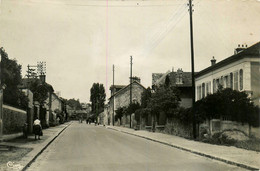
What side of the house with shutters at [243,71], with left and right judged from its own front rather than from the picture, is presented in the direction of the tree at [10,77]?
front

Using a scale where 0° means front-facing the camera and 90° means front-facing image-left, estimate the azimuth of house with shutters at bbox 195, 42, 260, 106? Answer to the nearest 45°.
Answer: approximately 45°

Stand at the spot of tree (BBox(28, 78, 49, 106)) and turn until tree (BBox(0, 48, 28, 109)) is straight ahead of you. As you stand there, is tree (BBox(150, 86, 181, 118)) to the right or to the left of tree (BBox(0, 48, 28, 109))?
left

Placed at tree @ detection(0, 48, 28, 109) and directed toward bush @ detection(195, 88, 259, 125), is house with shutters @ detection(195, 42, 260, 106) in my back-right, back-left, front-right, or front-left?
front-left

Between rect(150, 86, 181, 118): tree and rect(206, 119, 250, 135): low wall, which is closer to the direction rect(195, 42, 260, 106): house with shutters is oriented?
the low wall

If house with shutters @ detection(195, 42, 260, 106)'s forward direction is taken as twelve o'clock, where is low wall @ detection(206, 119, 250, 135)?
The low wall is roughly at 11 o'clock from the house with shutters.

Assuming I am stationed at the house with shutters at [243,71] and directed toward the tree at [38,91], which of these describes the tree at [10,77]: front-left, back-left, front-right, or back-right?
front-left

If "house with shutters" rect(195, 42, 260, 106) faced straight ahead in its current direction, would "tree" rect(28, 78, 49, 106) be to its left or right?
on its right

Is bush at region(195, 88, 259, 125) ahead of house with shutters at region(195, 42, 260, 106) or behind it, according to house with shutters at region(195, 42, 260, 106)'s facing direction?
ahead

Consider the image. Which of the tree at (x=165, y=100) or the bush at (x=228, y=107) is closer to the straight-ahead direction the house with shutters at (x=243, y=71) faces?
the bush

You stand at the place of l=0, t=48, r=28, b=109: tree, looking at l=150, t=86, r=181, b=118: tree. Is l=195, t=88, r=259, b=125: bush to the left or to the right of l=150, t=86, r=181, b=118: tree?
right

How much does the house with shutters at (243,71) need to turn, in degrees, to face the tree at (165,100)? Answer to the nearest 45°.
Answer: approximately 90° to its right
